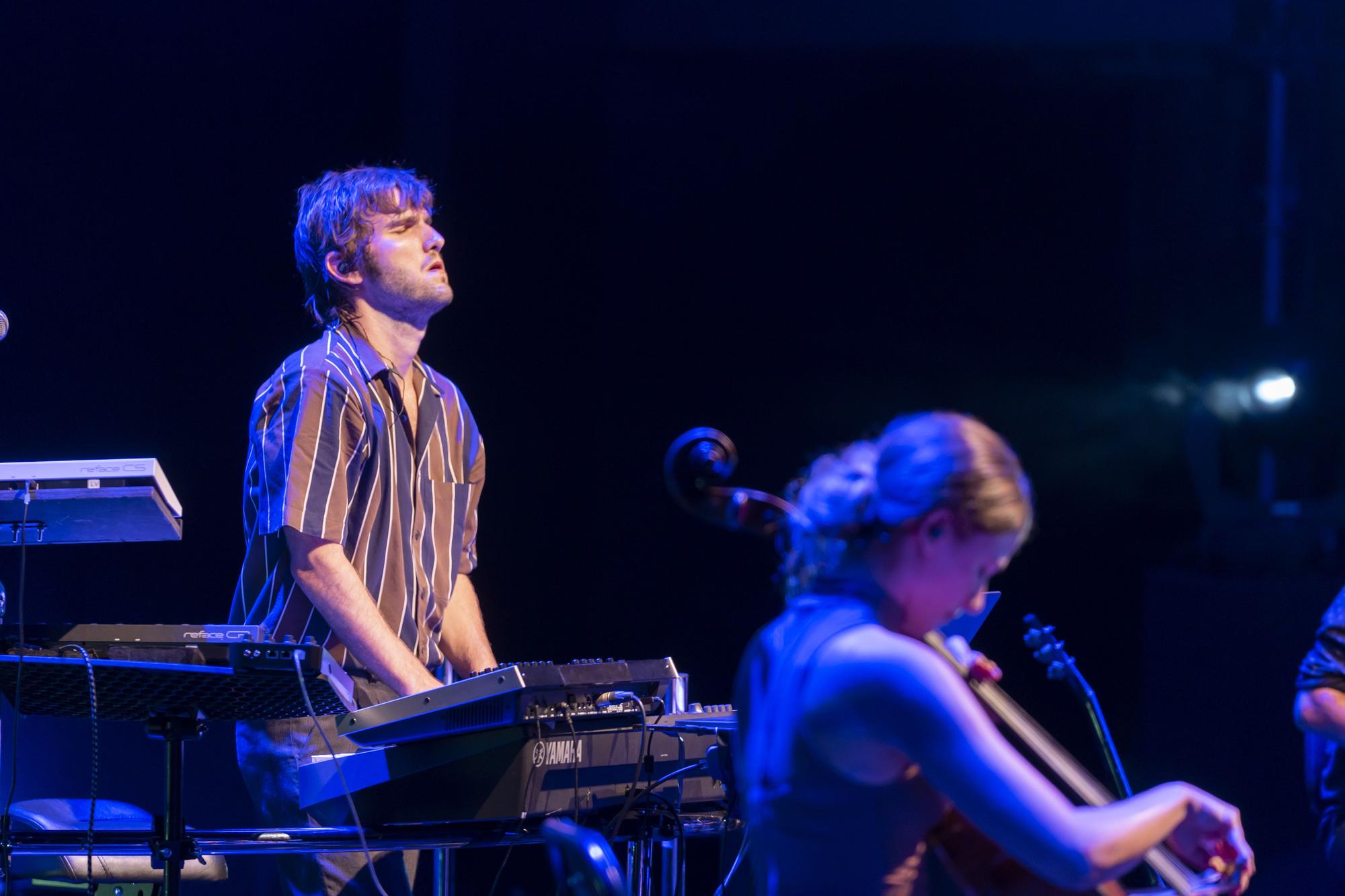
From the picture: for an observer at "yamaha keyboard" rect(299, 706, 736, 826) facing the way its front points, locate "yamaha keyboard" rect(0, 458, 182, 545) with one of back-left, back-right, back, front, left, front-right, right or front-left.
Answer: front-left

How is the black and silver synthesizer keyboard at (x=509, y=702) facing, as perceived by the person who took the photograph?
facing away from the viewer and to the left of the viewer

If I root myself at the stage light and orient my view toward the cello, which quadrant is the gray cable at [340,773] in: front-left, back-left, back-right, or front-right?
front-right

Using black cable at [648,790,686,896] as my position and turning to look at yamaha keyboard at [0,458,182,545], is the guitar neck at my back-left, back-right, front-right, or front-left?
back-right

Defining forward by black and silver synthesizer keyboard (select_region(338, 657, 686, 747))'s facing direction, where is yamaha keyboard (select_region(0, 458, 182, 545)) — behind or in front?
in front

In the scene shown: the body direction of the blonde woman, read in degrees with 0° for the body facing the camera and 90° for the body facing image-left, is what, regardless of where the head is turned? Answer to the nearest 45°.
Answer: approximately 225°

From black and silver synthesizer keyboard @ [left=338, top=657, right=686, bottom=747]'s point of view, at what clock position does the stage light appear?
The stage light is roughly at 3 o'clock from the black and silver synthesizer keyboard.

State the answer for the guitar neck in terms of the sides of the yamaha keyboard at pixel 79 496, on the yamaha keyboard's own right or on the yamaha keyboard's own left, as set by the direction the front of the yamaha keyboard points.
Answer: on the yamaha keyboard's own right

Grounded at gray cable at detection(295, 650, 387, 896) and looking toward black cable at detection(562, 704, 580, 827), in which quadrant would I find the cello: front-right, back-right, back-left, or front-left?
front-right

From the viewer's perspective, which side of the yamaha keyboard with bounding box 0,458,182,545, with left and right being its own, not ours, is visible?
back

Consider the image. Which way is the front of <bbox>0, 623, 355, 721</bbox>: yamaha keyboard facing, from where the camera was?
facing away from the viewer

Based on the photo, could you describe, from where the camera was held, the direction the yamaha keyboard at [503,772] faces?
facing away from the viewer and to the left of the viewer

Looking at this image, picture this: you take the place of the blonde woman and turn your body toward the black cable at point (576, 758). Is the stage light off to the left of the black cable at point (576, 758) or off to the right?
right
